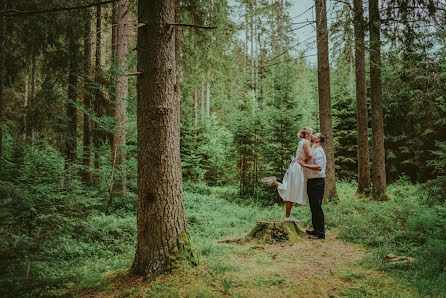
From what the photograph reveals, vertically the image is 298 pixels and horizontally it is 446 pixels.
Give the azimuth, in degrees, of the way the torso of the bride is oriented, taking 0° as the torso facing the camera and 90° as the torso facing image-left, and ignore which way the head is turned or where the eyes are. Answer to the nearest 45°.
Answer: approximately 270°

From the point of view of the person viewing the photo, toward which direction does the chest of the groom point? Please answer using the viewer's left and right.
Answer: facing to the left of the viewer

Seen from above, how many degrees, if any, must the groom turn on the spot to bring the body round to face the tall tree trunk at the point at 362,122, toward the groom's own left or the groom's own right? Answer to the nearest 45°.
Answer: approximately 90° to the groom's own right

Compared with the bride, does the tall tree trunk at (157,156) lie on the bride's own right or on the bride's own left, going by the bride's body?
on the bride's own right

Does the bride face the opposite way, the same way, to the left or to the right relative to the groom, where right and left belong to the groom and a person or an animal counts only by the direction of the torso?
the opposite way

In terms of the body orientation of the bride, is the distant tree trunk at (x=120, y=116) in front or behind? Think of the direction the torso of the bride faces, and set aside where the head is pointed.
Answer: behind

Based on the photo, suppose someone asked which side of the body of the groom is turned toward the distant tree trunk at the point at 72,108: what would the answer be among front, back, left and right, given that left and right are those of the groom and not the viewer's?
front

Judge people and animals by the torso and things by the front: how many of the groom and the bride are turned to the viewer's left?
1

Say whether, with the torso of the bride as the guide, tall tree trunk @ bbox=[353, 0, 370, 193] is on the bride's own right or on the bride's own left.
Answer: on the bride's own left
